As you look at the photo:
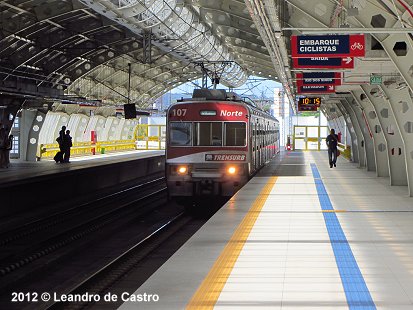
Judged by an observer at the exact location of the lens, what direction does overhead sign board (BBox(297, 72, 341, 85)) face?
facing the viewer

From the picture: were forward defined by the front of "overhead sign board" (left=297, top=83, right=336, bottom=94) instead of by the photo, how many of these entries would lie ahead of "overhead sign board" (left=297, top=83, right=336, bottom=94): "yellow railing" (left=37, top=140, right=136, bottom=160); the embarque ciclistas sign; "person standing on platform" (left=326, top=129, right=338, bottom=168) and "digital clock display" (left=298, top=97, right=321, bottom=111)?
1

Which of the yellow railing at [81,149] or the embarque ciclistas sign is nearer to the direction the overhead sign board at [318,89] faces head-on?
the embarque ciclistas sign

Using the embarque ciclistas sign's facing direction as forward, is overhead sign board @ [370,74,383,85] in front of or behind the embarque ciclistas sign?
behind

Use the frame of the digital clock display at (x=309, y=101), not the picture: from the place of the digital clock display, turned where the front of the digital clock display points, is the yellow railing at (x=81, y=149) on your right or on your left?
on your right

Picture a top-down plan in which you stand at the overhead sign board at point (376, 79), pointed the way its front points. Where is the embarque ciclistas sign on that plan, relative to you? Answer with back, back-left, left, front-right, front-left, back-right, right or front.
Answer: front

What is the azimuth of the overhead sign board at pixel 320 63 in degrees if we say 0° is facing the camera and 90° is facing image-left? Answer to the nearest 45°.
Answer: approximately 0°

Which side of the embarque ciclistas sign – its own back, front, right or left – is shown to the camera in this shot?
front
